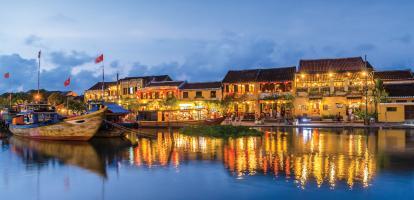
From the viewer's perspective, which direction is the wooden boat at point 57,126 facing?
to the viewer's right

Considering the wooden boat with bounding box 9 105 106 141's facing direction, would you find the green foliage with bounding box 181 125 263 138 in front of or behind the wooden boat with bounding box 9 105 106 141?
in front
